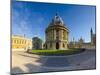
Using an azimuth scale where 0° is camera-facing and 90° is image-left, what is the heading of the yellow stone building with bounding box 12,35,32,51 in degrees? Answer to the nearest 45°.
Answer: approximately 315°
